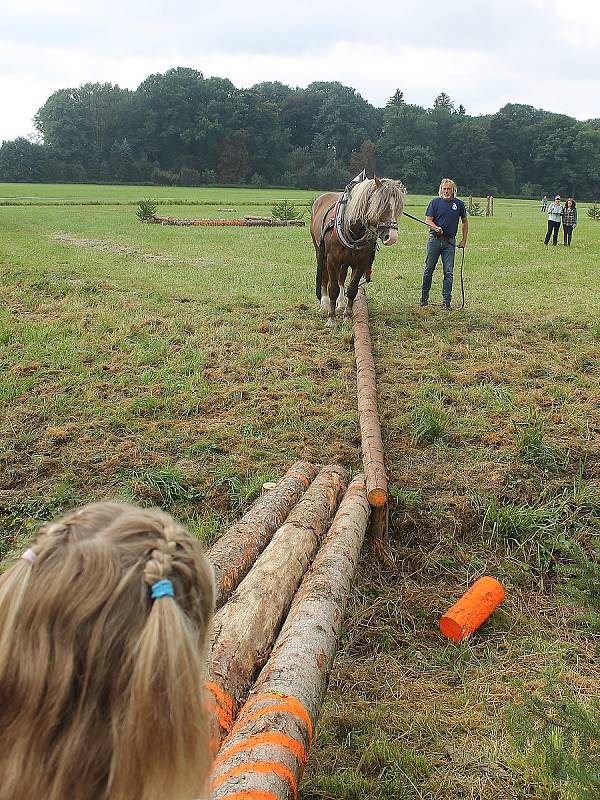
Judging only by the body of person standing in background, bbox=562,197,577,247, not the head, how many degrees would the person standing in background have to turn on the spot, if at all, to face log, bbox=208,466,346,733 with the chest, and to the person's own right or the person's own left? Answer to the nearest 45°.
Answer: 0° — they already face it

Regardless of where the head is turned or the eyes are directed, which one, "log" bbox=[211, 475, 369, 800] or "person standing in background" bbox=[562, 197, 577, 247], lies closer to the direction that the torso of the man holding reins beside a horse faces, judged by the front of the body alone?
the log

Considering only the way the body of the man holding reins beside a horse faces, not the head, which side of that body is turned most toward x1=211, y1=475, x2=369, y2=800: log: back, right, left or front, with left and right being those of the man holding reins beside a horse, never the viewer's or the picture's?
front

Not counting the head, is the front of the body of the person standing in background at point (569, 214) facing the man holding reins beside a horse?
yes

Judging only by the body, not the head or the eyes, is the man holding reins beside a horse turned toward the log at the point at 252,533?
yes

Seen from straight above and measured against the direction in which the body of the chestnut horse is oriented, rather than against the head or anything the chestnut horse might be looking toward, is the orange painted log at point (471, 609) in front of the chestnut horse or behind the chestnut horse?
in front

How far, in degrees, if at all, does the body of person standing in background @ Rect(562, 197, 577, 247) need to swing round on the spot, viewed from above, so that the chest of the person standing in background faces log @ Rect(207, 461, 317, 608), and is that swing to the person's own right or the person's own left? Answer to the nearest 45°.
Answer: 0° — they already face it

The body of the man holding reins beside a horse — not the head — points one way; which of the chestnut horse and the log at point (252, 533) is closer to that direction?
the log

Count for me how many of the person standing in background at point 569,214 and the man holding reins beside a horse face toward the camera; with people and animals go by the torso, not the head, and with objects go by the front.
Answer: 2

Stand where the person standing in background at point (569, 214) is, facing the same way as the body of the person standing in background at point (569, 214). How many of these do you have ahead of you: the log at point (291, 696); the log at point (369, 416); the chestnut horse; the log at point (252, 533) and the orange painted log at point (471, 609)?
5

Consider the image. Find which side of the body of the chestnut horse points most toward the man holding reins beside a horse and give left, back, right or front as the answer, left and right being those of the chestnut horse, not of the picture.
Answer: left

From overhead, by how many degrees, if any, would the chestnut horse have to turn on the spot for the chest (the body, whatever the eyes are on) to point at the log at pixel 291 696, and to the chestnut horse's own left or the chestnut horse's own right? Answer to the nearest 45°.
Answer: approximately 45° to the chestnut horse's own right

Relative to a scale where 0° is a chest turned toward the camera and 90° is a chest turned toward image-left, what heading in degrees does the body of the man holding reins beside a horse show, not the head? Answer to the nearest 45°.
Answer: approximately 0°

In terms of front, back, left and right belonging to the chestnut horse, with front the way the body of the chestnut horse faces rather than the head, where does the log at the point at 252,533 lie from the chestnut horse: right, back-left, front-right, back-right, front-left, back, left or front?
front-right
